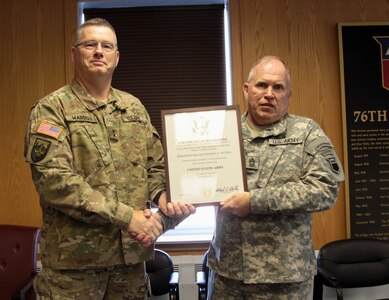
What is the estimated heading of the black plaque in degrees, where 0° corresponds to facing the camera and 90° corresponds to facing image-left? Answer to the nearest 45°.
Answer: approximately 0°

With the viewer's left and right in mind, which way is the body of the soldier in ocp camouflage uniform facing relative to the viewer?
facing the viewer and to the right of the viewer

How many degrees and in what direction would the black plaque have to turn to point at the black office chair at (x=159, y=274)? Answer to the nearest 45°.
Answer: approximately 45° to its right

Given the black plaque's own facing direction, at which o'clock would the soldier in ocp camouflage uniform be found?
The soldier in ocp camouflage uniform is roughly at 1 o'clock from the black plaque.

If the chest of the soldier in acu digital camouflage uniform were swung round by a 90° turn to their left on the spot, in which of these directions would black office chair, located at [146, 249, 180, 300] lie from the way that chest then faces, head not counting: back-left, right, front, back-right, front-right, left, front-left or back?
back

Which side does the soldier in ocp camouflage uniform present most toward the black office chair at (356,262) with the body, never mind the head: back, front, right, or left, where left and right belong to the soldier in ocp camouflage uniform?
left

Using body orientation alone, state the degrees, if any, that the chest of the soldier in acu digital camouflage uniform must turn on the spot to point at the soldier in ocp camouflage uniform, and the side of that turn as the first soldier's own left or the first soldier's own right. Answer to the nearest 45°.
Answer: approximately 45° to the first soldier's own right

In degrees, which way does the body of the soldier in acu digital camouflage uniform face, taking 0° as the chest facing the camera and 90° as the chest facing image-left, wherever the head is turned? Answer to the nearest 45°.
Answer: approximately 45°

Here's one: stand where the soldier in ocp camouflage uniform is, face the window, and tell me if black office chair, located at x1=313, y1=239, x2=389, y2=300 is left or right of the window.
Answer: right
